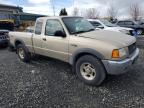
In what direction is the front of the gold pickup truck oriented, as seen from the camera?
facing the viewer and to the right of the viewer
